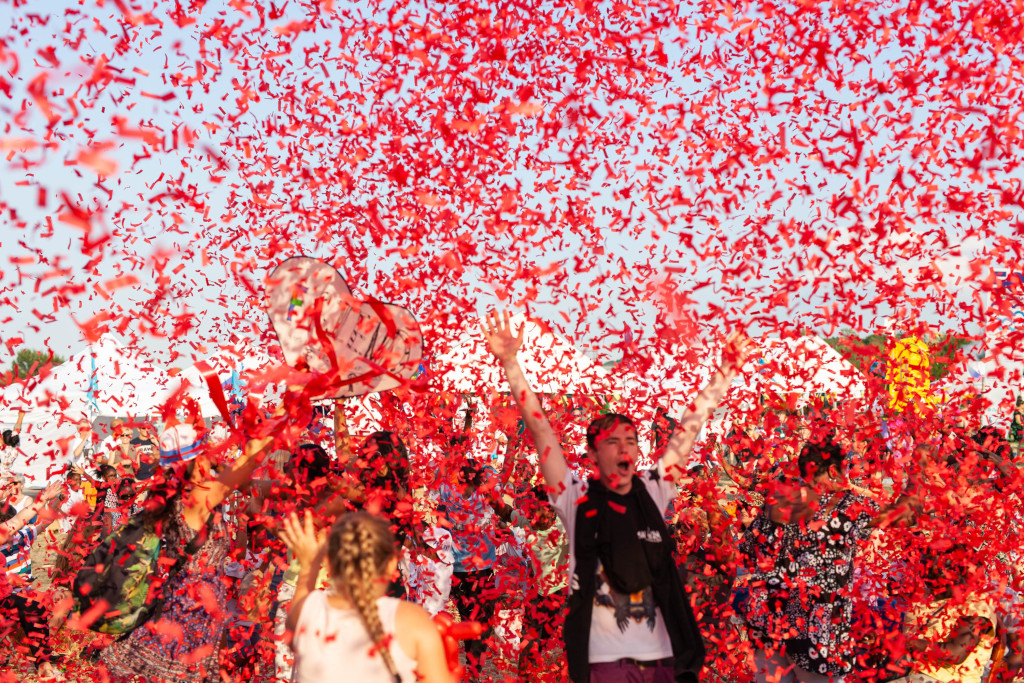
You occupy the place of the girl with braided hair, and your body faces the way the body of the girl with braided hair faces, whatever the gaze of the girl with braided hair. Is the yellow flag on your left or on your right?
on your right

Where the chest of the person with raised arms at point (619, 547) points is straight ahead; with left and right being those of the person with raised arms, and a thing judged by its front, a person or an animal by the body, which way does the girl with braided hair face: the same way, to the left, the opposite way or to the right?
the opposite way

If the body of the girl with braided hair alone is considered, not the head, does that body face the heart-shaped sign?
yes

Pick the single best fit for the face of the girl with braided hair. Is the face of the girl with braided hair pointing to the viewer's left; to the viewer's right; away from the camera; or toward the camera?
away from the camera

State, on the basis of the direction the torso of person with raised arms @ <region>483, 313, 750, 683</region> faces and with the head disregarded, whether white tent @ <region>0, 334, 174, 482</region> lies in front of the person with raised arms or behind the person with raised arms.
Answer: behind

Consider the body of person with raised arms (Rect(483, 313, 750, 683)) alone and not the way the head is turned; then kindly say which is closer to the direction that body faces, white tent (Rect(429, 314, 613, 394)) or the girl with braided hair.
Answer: the girl with braided hair

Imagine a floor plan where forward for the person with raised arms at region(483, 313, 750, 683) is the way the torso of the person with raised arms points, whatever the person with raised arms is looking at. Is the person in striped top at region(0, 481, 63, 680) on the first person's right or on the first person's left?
on the first person's right

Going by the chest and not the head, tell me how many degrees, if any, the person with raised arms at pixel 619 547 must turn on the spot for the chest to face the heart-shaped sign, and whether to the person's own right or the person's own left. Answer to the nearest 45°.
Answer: approximately 90° to the person's own right

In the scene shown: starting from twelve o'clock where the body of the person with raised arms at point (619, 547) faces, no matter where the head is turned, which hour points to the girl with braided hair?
The girl with braided hair is roughly at 1 o'clock from the person with raised arms.

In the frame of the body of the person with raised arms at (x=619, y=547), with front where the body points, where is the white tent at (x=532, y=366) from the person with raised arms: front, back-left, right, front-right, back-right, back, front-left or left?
back

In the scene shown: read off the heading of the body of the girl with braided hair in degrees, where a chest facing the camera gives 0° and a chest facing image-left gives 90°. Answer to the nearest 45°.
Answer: approximately 180°

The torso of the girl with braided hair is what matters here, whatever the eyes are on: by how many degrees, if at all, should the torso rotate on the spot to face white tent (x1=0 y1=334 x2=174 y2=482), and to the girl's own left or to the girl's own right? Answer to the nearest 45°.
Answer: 0° — they already face it

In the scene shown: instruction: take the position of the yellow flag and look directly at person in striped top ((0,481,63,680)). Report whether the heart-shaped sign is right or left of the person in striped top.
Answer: left

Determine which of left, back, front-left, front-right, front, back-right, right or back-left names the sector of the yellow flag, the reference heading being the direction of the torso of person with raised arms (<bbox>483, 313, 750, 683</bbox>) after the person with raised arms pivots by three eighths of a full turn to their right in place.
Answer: right
